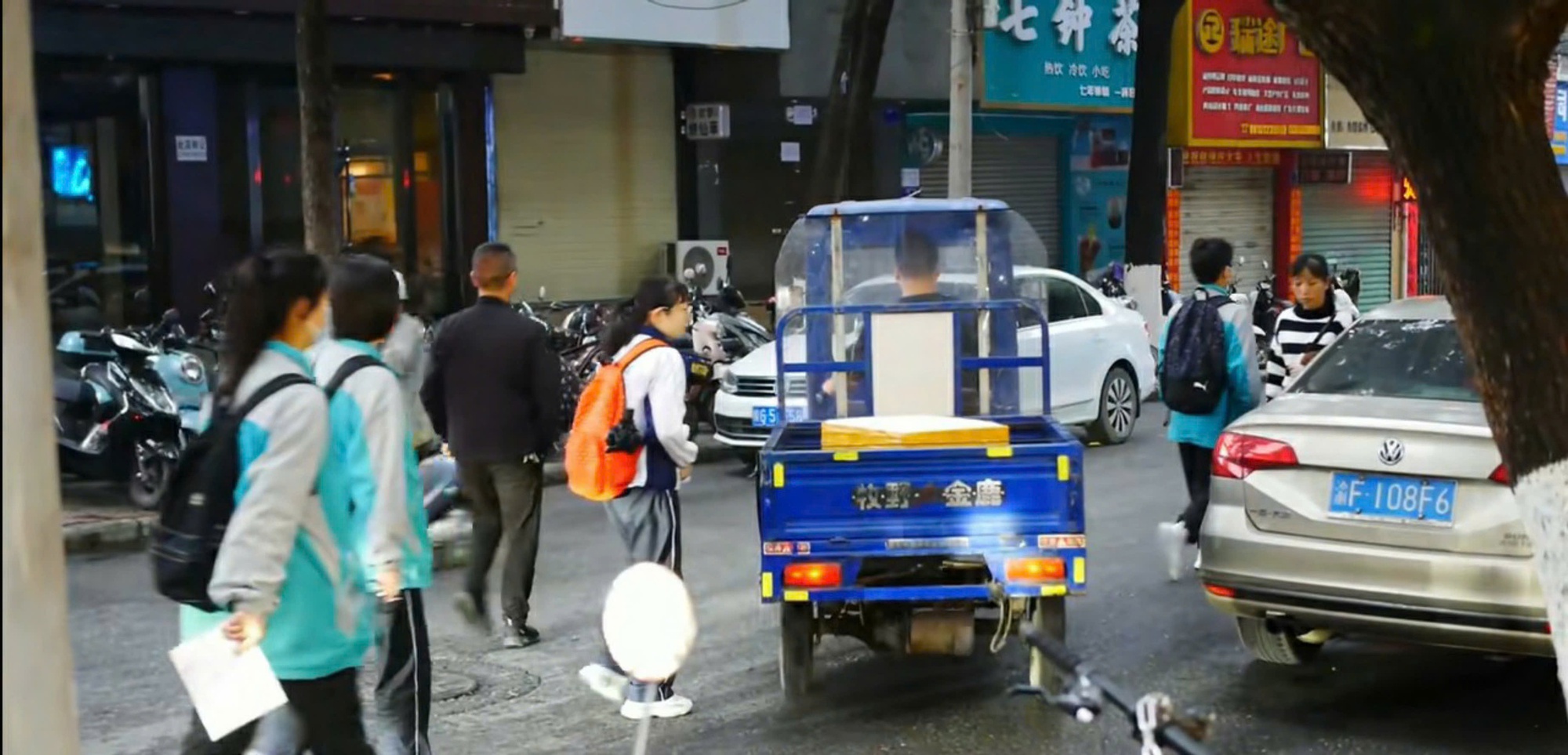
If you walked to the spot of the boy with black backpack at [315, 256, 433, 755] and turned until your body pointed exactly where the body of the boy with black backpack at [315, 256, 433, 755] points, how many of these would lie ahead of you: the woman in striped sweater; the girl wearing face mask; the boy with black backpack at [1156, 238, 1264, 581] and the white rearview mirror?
2

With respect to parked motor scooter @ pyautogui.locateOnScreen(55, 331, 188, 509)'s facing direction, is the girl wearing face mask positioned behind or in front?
in front

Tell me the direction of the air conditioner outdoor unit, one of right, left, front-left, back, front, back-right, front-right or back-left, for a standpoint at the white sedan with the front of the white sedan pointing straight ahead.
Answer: right

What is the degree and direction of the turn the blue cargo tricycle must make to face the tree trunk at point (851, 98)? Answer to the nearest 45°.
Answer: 0° — it already faces it

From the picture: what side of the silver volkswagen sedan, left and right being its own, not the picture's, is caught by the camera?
back

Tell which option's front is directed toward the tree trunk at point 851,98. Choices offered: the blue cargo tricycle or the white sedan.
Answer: the blue cargo tricycle

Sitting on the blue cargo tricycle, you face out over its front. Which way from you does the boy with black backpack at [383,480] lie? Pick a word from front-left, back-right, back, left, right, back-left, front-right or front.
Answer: back-left

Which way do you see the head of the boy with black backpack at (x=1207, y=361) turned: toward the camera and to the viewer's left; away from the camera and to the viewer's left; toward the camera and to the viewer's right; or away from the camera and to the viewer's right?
away from the camera and to the viewer's right

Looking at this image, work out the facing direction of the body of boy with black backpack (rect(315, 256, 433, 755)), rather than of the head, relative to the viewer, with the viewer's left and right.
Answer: facing away from the viewer and to the right of the viewer

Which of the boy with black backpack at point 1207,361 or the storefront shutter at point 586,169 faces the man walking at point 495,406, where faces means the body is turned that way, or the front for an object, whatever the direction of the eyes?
the storefront shutter

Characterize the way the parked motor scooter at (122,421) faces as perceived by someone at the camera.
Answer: facing the viewer and to the right of the viewer

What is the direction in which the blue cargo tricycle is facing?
away from the camera

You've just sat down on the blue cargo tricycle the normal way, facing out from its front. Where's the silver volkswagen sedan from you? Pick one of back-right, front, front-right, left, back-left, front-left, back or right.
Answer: right

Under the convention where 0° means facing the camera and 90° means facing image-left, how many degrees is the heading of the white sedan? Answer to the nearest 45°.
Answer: approximately 45°
